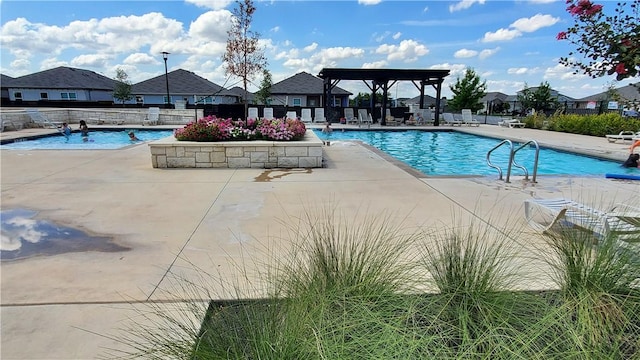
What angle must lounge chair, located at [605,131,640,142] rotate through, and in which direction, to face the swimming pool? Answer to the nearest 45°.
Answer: approximately 45° to its left

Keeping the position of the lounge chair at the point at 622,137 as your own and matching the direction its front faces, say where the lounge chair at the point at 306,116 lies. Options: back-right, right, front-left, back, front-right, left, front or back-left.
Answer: front

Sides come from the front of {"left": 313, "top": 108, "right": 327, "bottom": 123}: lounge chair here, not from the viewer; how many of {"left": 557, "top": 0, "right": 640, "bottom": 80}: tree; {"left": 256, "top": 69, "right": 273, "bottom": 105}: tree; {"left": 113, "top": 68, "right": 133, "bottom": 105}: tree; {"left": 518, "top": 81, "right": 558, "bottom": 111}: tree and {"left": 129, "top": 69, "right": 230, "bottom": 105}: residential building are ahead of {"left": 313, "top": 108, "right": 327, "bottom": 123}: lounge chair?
1

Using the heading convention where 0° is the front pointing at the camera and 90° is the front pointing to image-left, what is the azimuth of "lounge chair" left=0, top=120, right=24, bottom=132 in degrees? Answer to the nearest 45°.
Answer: approximately 270°

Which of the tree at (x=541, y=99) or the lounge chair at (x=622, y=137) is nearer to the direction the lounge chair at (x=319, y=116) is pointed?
the lounge chair

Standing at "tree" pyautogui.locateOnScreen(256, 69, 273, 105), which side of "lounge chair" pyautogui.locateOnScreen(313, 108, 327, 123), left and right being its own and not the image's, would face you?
back

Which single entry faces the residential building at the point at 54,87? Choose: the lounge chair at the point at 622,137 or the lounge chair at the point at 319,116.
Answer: the lounge chair at the point at 622,137

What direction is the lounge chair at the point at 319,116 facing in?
toward the camera

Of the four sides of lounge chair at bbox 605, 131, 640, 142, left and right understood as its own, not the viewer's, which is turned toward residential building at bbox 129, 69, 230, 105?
front

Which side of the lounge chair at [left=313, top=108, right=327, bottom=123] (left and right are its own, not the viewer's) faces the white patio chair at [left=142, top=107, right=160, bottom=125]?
right

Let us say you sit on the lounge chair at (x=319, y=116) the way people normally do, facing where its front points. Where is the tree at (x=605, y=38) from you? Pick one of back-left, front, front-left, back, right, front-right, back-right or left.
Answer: front

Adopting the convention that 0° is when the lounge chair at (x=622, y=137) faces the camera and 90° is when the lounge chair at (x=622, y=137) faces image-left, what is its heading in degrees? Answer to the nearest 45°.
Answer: approximately 90°

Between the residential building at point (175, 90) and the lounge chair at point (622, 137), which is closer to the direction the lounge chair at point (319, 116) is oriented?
the lounge chair

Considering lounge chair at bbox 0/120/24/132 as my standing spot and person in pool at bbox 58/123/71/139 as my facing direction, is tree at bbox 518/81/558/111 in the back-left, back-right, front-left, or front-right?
front-left

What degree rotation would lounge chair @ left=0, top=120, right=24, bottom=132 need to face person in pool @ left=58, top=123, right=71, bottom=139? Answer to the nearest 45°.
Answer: approximately 45° to its right
